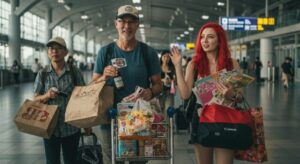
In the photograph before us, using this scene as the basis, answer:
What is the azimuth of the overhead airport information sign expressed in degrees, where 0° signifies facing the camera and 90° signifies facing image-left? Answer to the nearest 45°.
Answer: approximately 0°

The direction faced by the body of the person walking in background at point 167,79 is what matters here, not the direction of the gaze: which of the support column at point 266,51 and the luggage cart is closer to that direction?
the luggage cart

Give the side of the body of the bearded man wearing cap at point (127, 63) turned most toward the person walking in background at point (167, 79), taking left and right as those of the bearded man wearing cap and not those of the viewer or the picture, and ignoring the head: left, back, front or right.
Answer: back

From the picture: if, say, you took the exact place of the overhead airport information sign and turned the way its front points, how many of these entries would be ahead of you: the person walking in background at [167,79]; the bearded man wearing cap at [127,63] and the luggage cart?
3

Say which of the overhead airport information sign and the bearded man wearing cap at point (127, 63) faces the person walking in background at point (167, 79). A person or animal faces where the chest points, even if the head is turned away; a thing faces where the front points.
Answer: the overhead airport information sign

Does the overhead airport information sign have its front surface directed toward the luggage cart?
yes

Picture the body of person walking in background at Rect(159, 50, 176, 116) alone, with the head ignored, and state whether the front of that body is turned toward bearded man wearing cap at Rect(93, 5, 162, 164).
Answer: yes

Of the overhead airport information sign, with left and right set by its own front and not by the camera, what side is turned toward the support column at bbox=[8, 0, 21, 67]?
right
